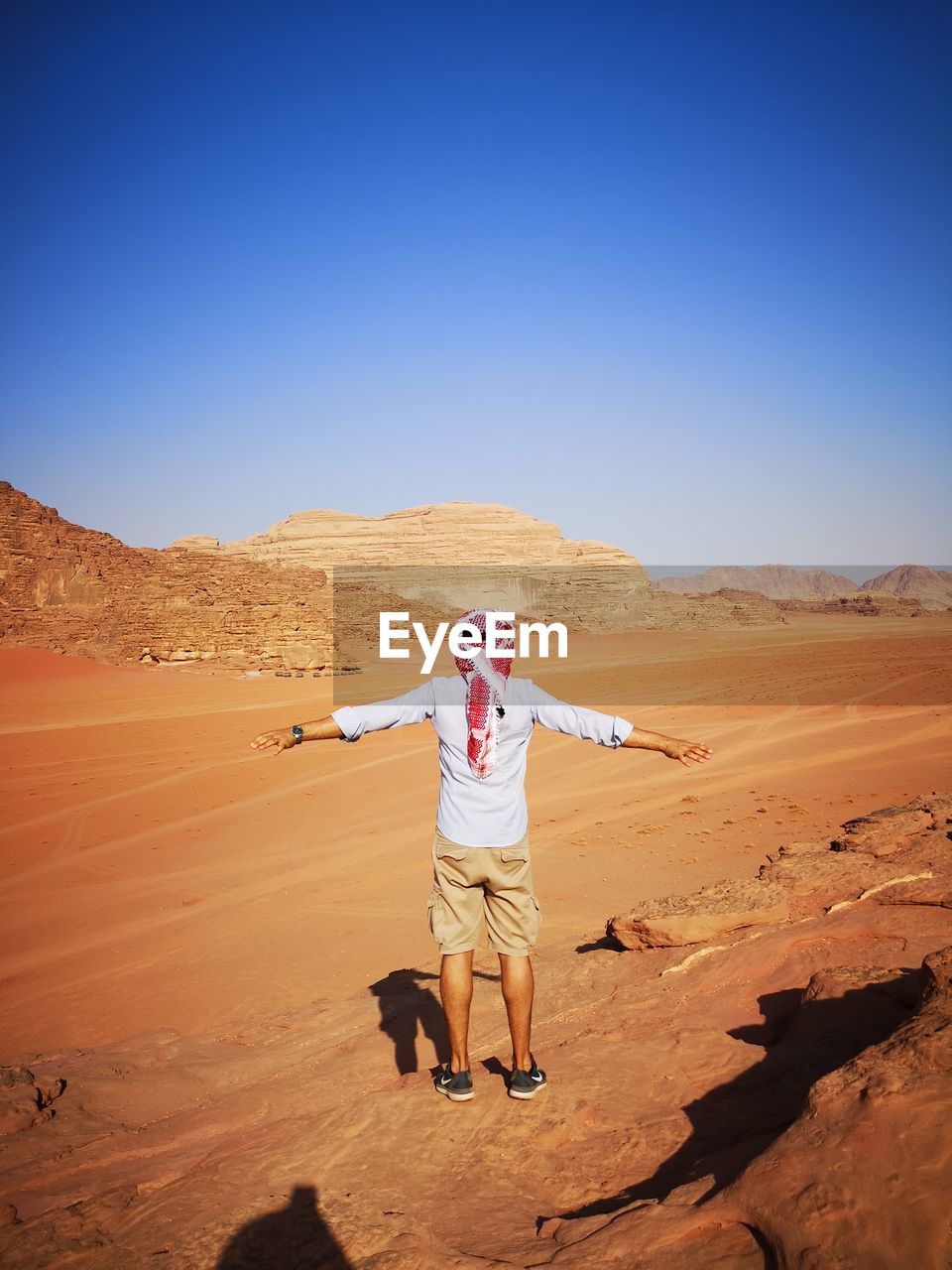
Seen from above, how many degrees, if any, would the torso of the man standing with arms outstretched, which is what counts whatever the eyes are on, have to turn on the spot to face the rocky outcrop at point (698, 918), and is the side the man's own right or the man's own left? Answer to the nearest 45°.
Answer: approximately 45° to the man's own right

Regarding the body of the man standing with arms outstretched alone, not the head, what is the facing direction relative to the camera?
away from the camera
